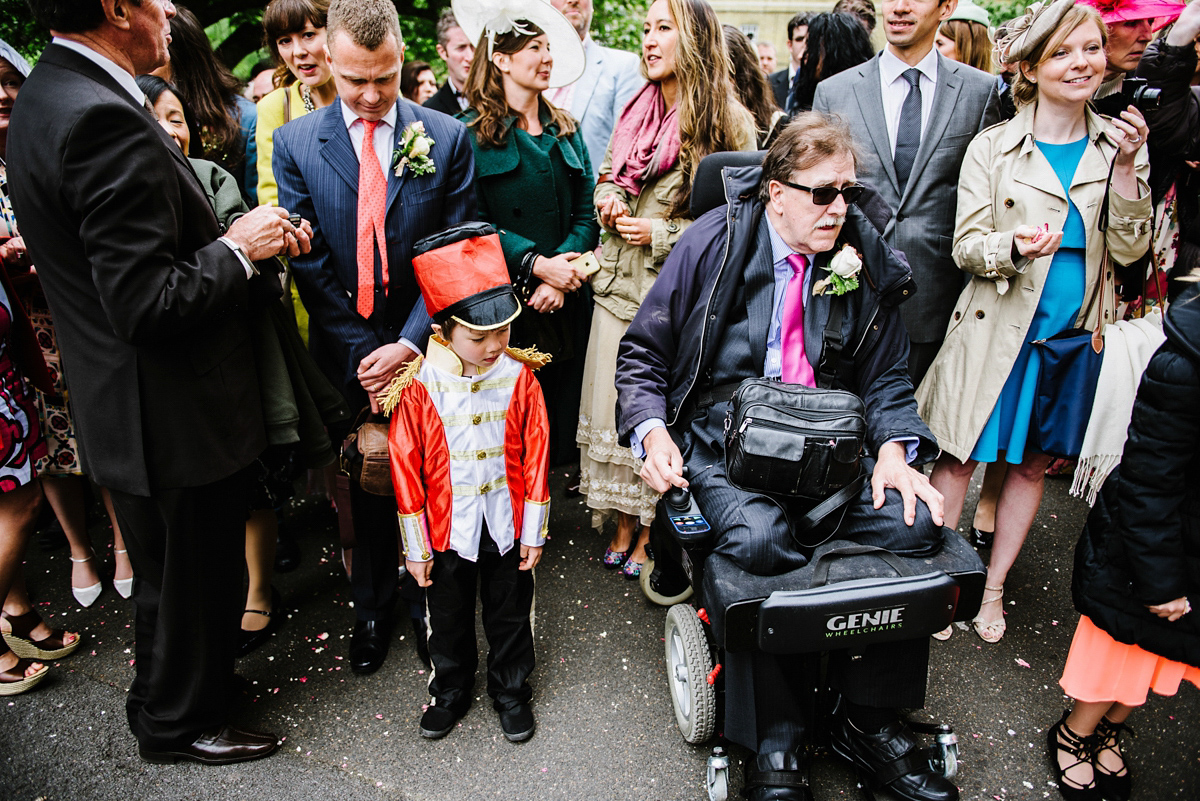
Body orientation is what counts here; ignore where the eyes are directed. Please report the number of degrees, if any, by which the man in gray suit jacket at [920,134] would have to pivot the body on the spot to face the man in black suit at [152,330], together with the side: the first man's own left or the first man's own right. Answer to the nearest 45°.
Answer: approximately 45° to the first man's own right

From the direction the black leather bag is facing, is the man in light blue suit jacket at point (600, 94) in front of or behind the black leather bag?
behind

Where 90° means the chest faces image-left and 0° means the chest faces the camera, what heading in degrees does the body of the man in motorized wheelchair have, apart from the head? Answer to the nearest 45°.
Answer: approximately 315°

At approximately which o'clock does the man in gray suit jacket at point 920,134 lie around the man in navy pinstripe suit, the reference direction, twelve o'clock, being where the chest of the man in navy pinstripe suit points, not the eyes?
The man in gray suit jacket is roughly at 9 o'clock from the man in navy pinstripe suit.

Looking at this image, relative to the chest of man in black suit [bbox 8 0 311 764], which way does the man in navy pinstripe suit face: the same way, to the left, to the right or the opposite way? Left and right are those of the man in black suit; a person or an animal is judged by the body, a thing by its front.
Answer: to the right

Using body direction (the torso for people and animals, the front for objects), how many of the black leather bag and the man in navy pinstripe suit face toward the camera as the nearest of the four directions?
2

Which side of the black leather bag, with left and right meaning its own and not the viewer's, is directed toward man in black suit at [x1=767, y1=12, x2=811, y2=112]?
back

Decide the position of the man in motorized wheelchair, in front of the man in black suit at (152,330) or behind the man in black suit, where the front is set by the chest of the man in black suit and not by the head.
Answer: in front

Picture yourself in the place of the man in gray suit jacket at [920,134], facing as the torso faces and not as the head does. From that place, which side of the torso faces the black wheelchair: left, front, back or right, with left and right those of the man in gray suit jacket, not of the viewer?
front

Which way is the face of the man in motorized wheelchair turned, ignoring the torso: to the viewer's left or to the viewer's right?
to the viewer's right
